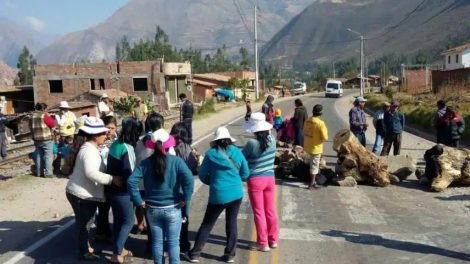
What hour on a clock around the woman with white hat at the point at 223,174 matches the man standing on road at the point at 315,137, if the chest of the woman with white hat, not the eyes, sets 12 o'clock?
The man standing on road is roughly at 1 o'clock from the woman with white hat.

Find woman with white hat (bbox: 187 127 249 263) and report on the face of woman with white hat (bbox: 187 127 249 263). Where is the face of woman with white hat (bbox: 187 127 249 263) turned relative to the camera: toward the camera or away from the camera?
away from the camera

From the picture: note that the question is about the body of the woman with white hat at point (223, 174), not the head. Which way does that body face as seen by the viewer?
away from the camera

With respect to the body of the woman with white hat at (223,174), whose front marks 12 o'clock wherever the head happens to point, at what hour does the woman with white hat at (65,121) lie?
the woman with white hat at (65,121) is roughly at 11 o'clock from the woman with white hat at (223,174).

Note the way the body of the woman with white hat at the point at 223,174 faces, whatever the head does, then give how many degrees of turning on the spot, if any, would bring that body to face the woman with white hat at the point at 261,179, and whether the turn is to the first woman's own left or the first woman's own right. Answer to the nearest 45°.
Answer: approximately 45° to the first woman's own right
